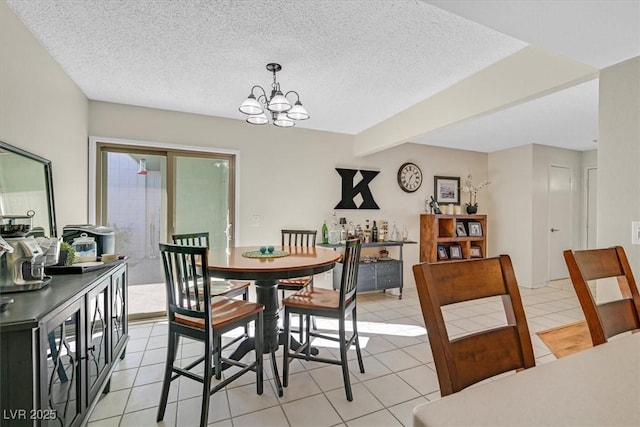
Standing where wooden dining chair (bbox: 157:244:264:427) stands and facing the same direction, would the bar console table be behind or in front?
in front

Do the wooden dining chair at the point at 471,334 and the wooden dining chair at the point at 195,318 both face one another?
no

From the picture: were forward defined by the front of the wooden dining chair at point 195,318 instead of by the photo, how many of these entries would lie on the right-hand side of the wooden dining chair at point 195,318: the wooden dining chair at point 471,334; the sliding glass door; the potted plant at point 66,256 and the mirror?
1

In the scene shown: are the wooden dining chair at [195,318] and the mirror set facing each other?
no

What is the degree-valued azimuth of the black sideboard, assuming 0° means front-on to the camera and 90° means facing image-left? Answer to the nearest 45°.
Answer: approximately 315°

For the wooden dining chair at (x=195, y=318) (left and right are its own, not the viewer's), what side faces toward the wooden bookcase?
front

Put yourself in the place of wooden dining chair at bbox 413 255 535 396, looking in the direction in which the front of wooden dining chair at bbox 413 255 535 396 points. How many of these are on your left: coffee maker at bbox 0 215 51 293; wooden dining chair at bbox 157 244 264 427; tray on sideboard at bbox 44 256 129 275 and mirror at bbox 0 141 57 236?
0

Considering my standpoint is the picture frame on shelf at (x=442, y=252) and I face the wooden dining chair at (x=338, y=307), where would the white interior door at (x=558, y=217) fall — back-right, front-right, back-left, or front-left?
back-left

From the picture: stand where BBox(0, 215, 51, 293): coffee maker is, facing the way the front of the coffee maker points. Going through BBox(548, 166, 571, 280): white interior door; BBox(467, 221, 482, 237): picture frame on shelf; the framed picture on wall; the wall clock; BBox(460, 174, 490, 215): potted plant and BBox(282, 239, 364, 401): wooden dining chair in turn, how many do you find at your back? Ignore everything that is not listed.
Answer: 0

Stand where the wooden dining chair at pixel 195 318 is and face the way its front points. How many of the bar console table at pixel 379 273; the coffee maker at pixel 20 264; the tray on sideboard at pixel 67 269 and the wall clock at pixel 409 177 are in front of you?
2

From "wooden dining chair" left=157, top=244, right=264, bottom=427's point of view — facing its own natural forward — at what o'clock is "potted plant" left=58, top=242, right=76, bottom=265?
The potted plant is roughly at 8 o'clock from the wooden dining chair.

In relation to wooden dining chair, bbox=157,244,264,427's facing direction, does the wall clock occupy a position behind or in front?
in front

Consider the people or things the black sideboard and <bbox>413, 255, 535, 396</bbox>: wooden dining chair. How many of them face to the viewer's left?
0

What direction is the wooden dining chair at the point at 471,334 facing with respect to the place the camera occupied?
facing the viewer and to the right of the viewer

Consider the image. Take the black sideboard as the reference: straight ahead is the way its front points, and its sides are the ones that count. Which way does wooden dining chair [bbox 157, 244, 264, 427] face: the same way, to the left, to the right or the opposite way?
to the left
